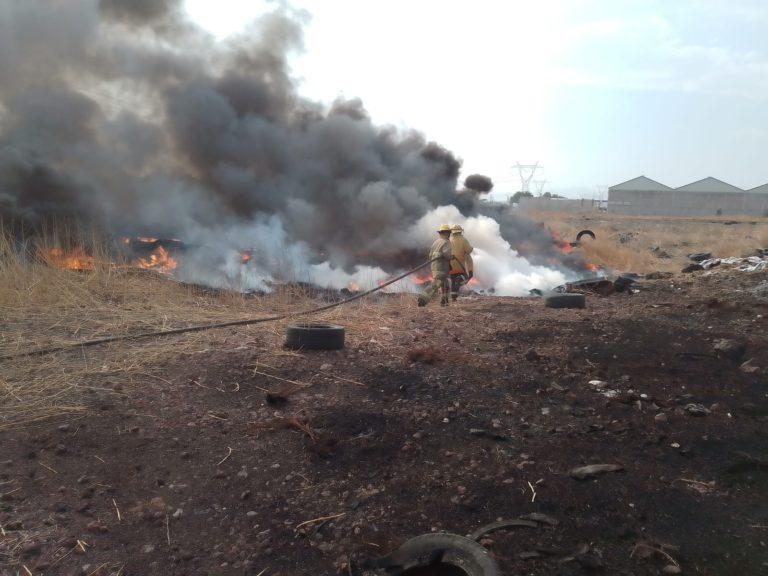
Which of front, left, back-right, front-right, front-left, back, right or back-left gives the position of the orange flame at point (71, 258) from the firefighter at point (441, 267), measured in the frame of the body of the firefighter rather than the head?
back-left

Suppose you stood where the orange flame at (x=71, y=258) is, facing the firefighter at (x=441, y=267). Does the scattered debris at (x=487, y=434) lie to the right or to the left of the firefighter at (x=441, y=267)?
right

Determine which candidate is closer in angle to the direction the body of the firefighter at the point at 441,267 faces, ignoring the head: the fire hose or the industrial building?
the industrial building

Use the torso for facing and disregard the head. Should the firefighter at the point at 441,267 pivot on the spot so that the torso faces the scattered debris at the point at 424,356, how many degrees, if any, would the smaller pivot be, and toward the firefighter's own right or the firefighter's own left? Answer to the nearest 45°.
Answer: approximately 135° to the firefighter's own right

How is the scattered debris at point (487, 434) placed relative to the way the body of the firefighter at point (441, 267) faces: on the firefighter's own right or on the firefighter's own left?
on the firefighter's own right

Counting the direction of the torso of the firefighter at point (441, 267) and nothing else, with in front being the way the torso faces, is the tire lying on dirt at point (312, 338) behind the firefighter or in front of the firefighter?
behind

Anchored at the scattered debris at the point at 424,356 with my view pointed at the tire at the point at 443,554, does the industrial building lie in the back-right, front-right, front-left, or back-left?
back-left

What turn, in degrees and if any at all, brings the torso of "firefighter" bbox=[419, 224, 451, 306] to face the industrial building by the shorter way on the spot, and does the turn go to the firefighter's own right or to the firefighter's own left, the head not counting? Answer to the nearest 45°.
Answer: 0° — they already face it

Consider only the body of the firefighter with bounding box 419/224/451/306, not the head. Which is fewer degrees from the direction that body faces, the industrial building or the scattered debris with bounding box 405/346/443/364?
the industrial building

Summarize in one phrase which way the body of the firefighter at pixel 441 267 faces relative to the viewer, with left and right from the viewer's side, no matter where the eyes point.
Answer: facing away from the viewer and to the right of the viewer

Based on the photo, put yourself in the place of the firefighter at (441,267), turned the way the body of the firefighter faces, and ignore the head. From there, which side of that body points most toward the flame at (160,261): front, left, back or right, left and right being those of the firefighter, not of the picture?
left
